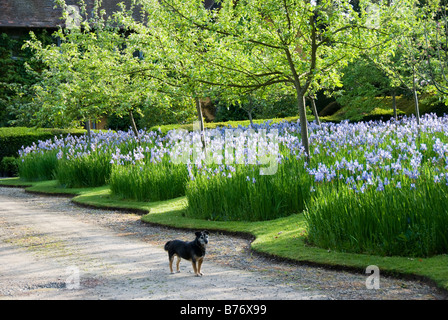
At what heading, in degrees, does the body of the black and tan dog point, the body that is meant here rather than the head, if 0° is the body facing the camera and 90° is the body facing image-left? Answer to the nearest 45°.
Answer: approximately 315°

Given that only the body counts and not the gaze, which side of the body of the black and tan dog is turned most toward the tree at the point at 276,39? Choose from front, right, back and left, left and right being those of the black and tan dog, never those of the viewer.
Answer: left

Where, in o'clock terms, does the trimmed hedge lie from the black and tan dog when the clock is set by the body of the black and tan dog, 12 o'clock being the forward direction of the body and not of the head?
The trimmed hedge is roughly at 7 o'clock from the black and tan dog.
